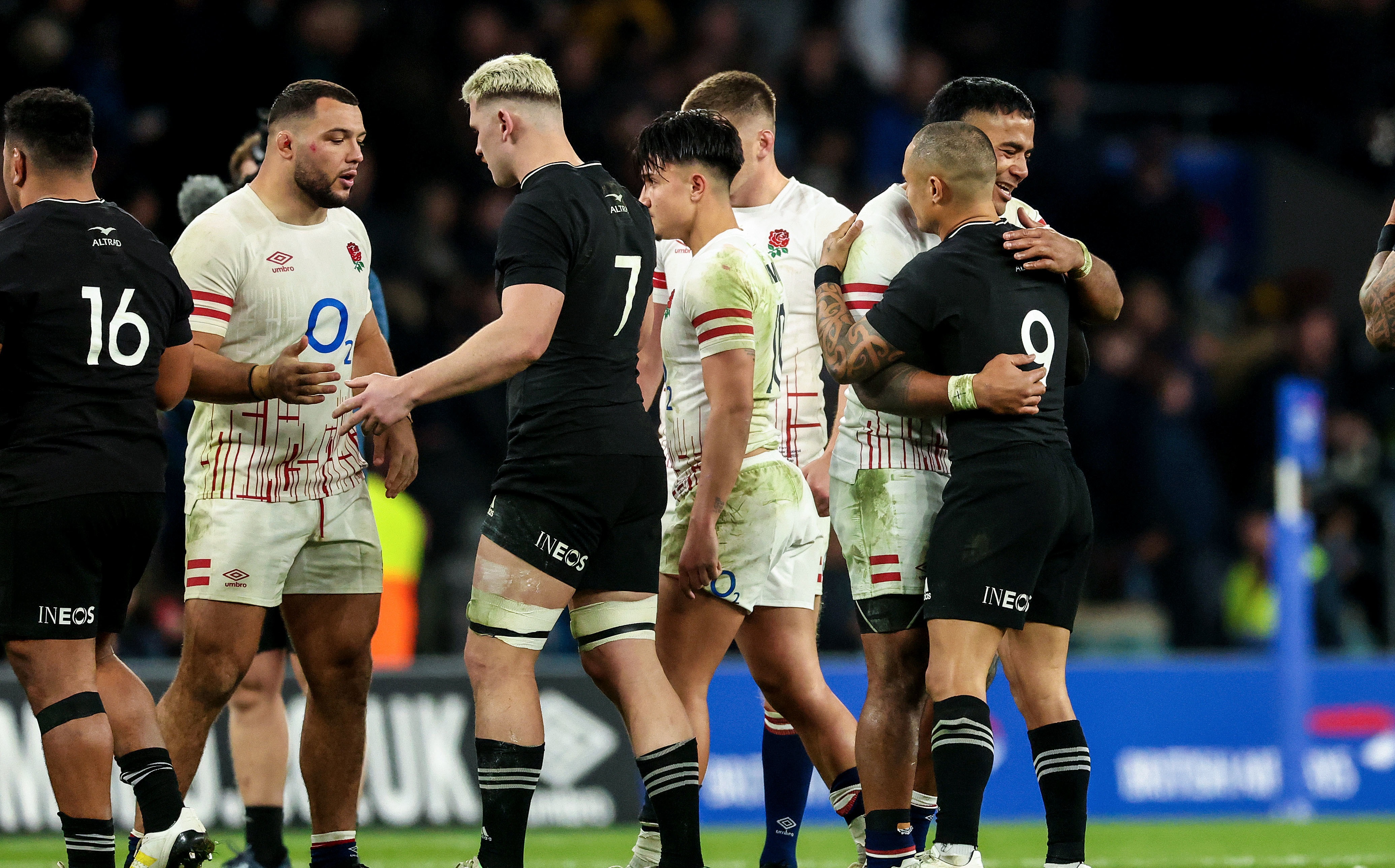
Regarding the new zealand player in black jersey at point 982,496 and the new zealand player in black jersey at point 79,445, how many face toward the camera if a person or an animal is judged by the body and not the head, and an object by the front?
0

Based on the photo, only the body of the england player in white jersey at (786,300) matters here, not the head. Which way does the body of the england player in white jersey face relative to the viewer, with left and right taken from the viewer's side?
facing the viewer and to the left of the viewer

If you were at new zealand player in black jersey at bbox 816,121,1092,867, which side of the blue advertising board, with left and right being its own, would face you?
front

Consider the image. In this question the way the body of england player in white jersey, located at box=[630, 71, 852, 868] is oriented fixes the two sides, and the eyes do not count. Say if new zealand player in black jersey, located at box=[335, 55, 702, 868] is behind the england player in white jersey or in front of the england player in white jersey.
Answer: in front

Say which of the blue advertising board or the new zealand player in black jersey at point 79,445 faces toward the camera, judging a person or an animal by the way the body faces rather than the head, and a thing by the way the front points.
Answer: the blue advertising board

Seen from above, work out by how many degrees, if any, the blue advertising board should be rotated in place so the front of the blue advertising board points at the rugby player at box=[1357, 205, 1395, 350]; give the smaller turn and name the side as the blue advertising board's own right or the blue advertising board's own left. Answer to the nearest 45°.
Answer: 0° — it already faces them

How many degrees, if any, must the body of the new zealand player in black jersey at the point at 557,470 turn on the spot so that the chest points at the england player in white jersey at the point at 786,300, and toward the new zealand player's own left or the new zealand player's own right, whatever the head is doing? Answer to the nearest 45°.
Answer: approximately 90° to the new zealand player's own right

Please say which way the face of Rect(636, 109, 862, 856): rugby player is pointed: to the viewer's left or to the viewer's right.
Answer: to the viewer's left

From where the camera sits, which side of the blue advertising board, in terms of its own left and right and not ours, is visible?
front

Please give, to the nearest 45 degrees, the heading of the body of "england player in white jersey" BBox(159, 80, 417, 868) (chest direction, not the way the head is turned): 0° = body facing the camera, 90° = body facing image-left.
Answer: approximately 315°

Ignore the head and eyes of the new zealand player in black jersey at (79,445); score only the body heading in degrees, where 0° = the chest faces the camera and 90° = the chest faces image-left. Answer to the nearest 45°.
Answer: approximately 135°

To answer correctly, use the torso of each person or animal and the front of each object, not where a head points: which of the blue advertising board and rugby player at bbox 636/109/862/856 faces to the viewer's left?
the rugby player
